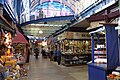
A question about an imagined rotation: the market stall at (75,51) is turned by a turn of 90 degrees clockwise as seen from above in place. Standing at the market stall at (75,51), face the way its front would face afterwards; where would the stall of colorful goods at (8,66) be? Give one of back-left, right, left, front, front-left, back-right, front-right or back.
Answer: left
